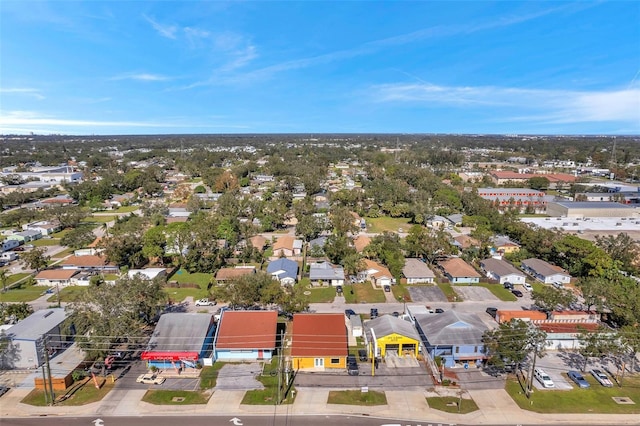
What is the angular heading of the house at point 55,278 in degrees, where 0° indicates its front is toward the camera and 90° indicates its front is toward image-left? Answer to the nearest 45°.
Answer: approximately 0°

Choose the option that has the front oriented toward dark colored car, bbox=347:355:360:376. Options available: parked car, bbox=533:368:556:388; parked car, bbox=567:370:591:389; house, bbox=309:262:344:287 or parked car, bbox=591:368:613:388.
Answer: the house

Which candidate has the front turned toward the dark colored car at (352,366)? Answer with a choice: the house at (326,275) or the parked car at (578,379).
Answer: the house

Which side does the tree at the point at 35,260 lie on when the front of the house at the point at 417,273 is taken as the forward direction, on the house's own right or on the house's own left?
on the house's own right

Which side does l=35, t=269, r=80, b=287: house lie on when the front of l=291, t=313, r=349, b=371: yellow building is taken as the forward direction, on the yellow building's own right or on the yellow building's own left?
on the yellow building's own right

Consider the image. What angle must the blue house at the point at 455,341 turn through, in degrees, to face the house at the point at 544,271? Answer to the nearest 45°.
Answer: approximately 135° to its left
